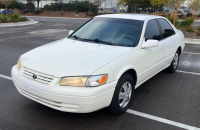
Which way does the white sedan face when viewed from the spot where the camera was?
facing the viewer and to the left of the viewer

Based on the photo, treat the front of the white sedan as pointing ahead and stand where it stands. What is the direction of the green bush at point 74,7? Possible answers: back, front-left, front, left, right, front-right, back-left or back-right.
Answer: back-right

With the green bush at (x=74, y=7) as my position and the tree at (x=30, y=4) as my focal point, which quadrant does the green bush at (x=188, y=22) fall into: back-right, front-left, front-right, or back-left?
back-left

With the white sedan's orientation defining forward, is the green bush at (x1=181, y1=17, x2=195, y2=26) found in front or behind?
behind
